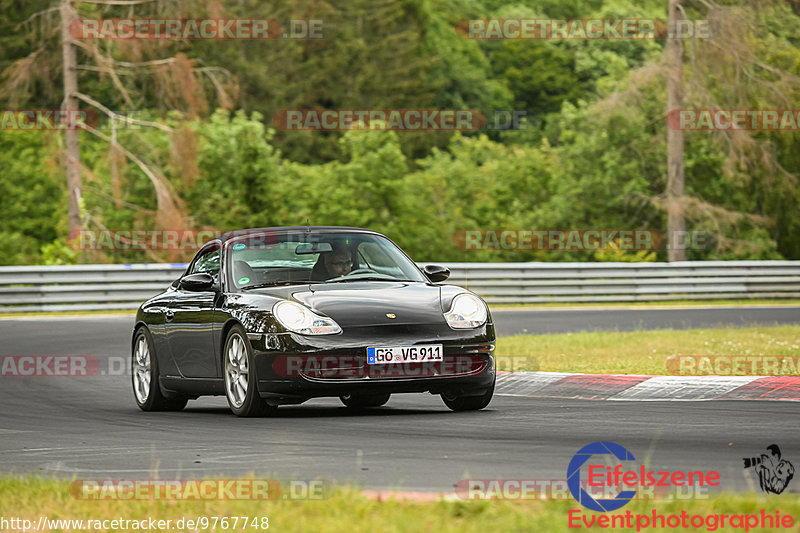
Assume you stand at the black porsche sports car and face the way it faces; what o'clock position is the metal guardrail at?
The metal guardrail is roughly at 8 o'clock from the black porsche sports car.

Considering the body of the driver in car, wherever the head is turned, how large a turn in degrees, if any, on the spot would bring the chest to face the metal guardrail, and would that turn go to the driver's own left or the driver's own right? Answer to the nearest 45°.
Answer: approximately 135° to the driver's own left

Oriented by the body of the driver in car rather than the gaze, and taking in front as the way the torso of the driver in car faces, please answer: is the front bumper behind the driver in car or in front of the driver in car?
in front

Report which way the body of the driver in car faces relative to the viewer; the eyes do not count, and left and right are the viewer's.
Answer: facing the viewer and to the right of the viewer

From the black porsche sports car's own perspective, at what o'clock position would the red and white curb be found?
The red and white curb is roughly at 10 o'clock from the black porsche sports car.

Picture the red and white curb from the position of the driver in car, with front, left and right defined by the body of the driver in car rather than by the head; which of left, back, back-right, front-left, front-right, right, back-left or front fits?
front-left
